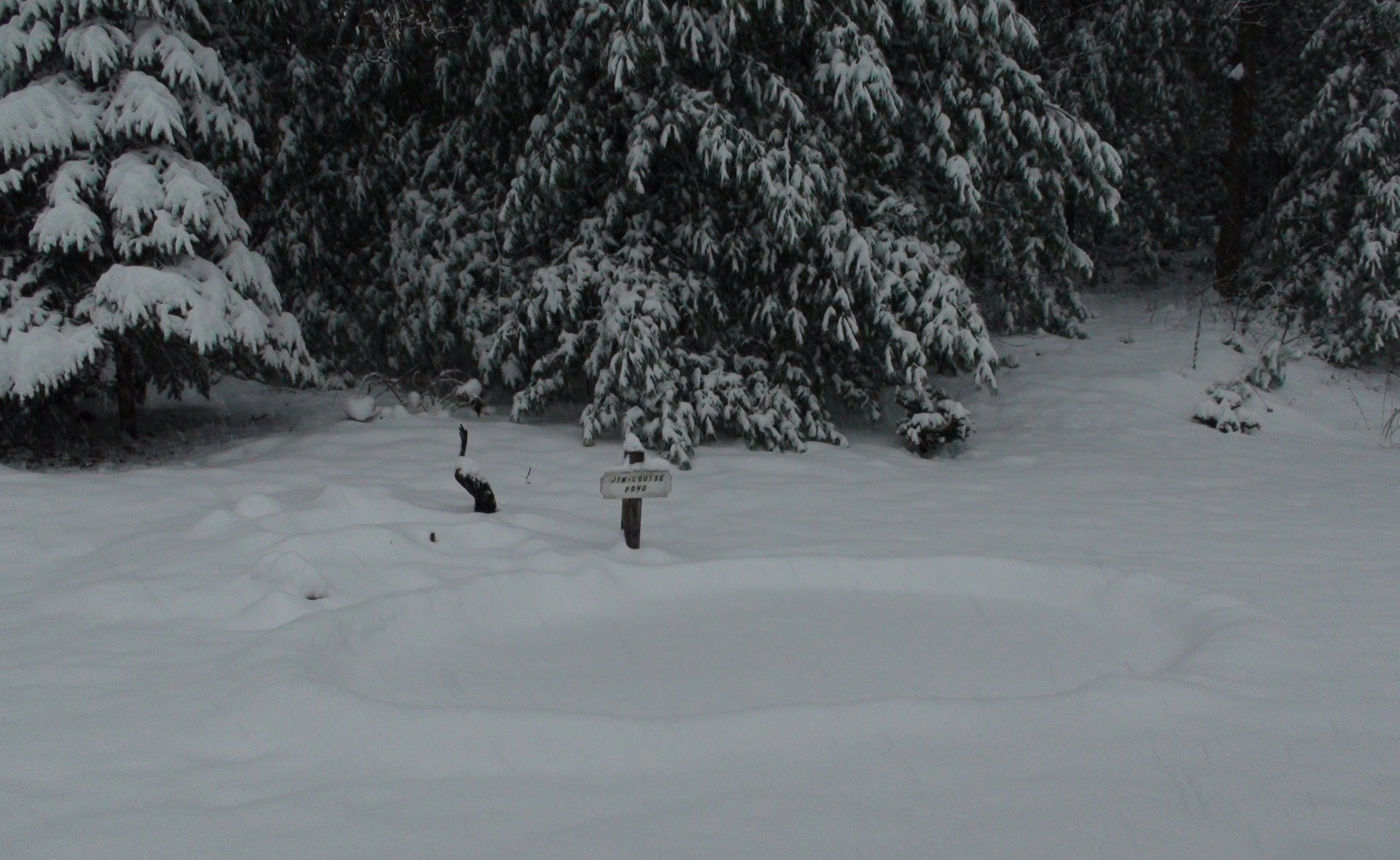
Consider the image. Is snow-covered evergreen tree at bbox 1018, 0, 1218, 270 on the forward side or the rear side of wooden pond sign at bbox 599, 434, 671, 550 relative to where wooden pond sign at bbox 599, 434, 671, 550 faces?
on the rear side

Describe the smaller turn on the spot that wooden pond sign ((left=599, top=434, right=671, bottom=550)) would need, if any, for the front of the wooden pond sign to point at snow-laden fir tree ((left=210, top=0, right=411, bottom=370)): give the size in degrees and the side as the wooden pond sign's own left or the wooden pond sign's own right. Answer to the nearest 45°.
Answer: approximately 135° to the wooden pond sign's own right

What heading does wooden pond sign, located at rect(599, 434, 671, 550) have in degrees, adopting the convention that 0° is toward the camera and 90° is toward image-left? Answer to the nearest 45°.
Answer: approximately 0°

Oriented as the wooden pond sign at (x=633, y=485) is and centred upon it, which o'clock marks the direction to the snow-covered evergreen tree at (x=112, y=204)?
The snow-covered evergreen tree is roughly at 4 o'clock from the wooden pond sign.

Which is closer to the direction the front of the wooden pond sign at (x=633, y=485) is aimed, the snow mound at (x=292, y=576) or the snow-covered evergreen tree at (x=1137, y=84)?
the snow mound

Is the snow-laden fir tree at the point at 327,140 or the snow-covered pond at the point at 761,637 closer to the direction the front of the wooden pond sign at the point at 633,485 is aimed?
the snow-covered pond

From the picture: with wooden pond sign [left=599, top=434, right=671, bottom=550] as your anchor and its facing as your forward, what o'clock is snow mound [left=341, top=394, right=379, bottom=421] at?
The snow mound is roughly at 5 o'clock from the wooden pond sign.

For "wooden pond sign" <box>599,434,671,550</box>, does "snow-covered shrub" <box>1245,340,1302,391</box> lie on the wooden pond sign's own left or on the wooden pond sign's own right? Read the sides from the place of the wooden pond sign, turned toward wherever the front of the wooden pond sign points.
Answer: on the wooden pond sign's own left

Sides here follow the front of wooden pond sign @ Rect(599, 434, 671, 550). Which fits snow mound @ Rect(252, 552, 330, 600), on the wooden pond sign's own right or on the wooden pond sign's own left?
on the wooden pond sign's own right

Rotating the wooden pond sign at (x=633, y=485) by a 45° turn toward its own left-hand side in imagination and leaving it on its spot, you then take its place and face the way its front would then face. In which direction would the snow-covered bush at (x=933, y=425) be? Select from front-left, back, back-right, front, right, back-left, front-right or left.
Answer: left
